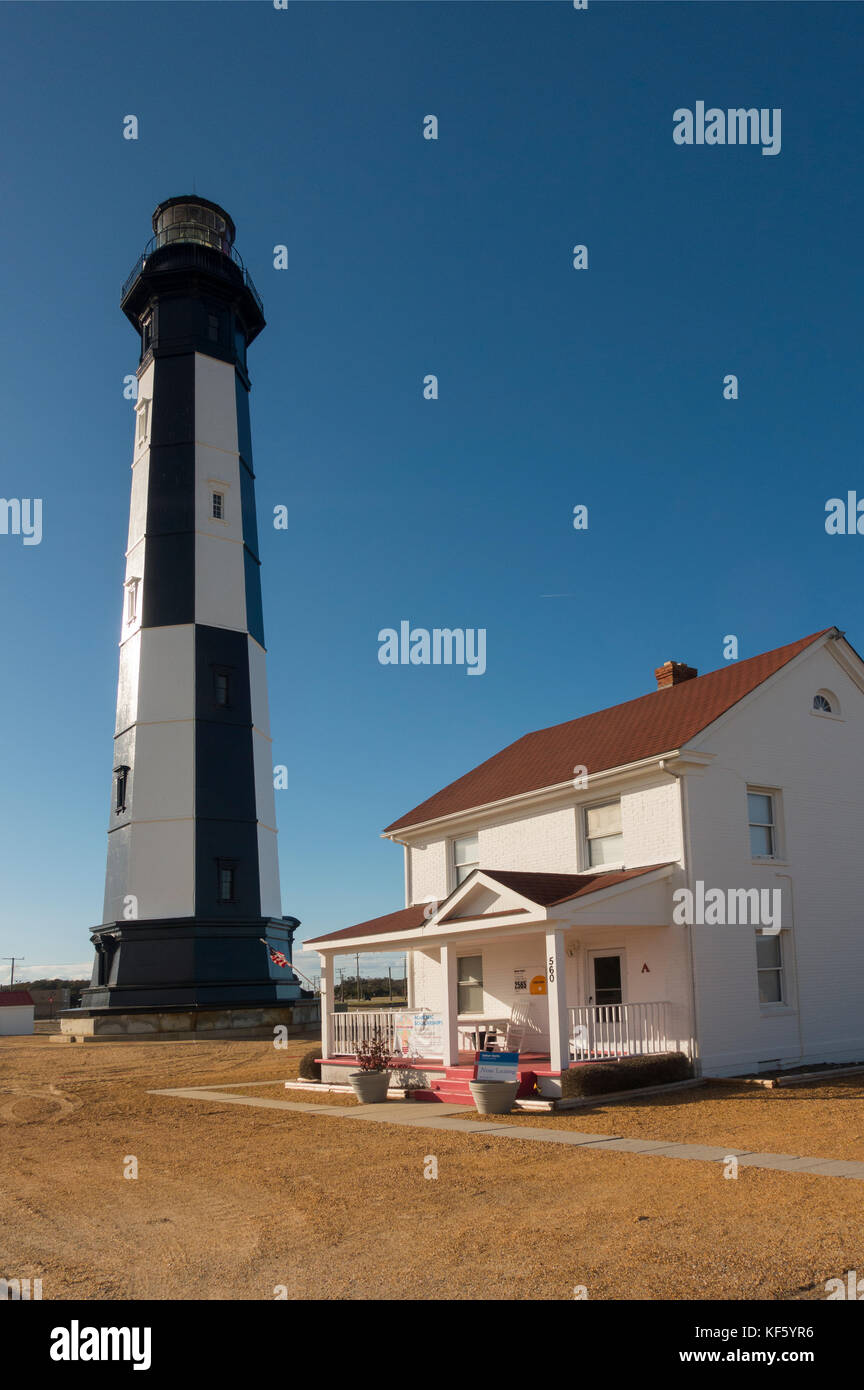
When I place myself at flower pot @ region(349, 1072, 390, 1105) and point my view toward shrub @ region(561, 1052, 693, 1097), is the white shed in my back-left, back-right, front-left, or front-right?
back-left

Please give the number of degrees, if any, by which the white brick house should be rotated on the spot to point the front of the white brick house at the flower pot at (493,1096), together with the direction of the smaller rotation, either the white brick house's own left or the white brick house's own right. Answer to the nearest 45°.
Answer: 0° — it already faces it

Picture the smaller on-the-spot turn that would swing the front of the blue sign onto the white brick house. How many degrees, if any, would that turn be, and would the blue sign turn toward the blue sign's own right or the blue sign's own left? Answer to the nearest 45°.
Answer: approximately 135° to the blue sign's own left

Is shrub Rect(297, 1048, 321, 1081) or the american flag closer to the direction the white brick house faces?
the shrub

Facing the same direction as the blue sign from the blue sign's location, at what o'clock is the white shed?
The white shed is roughly at 5 o'clock from the blue sign.

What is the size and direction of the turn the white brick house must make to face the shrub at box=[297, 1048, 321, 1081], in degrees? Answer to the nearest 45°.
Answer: approximately 45° to its right

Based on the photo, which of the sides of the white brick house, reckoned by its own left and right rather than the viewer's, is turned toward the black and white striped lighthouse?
right

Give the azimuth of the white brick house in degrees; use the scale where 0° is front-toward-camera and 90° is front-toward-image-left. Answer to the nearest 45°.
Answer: approximately 45°

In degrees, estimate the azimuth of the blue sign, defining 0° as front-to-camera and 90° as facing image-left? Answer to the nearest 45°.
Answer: approximately 0°
